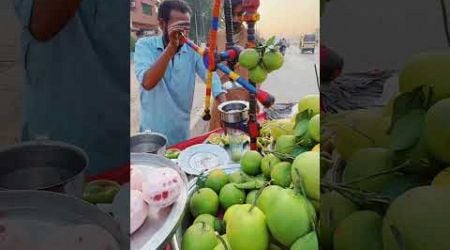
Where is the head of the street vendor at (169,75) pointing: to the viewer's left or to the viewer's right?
to the viewer's right

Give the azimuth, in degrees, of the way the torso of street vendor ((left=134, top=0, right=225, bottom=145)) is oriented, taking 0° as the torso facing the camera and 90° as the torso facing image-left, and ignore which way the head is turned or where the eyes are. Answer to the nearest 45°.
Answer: approximately 315°
